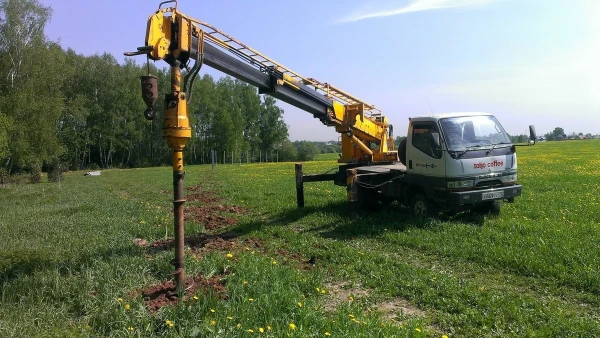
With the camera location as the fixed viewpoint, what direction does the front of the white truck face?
facing the viewer and to the right of the viewer

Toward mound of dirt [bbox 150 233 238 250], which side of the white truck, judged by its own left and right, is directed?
right

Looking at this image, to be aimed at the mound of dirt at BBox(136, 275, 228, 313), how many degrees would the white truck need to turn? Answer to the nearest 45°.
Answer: approximately 90° to its right

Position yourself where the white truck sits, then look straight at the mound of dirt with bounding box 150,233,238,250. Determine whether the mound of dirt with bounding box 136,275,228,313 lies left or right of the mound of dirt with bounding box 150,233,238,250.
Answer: left
